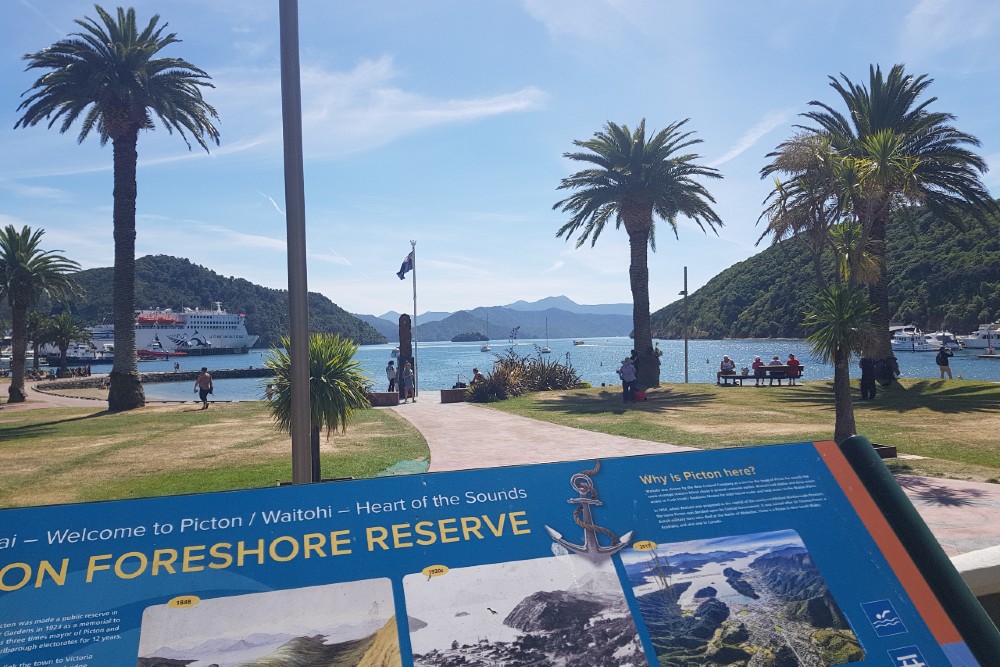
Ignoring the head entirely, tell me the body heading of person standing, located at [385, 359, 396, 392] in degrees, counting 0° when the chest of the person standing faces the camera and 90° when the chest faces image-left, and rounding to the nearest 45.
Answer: approximately 180°

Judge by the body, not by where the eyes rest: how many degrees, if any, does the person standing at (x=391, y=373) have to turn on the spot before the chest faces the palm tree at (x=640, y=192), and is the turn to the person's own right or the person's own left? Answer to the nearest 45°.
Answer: approximately 90° to the person's own right

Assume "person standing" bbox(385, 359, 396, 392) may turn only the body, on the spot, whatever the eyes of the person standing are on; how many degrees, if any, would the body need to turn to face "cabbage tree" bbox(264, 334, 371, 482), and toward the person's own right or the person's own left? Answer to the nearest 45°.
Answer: approximately 180°

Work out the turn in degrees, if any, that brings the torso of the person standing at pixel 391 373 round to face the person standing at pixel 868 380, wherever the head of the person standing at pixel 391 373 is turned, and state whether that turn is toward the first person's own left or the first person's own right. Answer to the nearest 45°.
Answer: approximately 135° to the first person's own right

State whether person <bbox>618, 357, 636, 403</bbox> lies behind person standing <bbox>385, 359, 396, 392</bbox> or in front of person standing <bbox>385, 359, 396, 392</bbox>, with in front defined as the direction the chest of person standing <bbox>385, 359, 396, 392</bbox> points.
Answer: behind

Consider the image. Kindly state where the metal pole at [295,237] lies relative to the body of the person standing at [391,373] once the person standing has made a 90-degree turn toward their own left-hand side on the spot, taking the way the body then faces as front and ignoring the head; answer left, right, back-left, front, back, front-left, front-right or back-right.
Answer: left

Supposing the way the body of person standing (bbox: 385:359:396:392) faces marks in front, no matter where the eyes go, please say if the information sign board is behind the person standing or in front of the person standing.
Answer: behind

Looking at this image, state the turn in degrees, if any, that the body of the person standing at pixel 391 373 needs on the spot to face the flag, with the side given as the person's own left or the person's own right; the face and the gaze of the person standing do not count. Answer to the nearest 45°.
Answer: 0° — they already face it

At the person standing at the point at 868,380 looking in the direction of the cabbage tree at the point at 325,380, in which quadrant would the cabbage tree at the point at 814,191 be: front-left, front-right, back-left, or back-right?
front-left

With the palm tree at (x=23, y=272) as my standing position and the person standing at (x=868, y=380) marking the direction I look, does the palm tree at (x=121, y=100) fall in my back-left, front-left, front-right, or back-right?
front-right

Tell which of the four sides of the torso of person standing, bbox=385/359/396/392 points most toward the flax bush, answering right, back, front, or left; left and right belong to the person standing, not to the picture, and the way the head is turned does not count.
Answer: right
